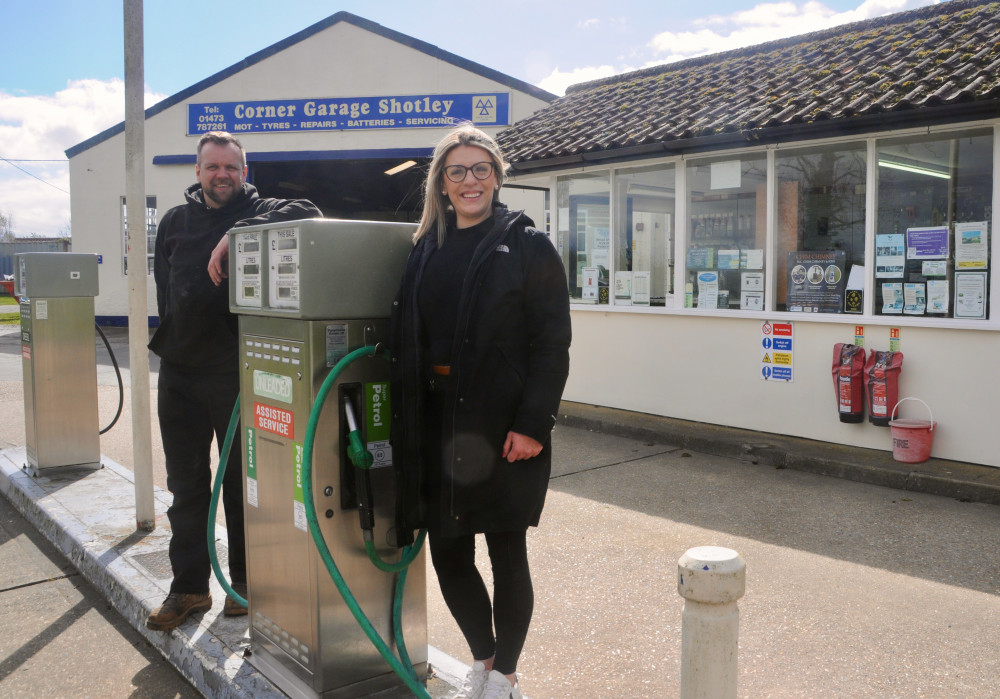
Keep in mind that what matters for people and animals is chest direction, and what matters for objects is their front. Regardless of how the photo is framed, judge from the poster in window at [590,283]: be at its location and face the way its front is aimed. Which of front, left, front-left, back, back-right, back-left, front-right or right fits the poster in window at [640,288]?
left

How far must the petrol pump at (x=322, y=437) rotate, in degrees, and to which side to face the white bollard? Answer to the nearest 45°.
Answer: approximately 90° to its left

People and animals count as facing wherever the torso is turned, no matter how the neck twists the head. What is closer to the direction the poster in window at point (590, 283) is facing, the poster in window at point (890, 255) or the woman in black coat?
the woman in black coat

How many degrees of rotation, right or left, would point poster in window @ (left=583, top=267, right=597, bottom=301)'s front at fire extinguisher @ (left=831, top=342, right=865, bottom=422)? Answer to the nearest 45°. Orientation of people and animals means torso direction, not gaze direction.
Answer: approximately 90° to its left

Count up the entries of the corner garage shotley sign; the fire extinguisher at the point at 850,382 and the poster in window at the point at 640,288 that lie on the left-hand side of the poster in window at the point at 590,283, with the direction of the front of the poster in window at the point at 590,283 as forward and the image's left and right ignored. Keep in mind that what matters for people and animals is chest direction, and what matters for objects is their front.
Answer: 2

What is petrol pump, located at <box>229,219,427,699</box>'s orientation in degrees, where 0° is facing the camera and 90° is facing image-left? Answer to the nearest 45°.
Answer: approximately 45°

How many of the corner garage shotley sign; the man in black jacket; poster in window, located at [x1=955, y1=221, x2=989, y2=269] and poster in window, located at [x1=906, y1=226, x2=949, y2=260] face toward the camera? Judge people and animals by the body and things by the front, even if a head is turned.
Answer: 4

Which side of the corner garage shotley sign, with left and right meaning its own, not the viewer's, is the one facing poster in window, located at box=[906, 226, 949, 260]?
front

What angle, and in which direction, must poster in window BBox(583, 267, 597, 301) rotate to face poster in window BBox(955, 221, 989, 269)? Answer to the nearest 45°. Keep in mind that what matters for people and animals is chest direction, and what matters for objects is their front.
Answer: approximately 90° to its left

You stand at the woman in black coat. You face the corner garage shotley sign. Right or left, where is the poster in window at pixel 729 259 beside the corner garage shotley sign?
right

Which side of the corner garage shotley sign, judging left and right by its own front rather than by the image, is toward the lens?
front

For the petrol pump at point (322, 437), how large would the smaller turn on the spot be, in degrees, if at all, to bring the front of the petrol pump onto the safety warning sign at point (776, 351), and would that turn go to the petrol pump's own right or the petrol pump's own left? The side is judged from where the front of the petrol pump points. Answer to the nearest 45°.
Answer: approximately 180°

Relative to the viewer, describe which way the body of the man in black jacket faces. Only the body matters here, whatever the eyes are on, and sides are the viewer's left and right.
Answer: facing the viewer

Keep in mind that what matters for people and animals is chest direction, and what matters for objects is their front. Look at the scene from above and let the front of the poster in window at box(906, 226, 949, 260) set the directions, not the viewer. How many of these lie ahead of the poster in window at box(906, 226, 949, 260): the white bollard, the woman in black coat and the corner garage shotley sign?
2
